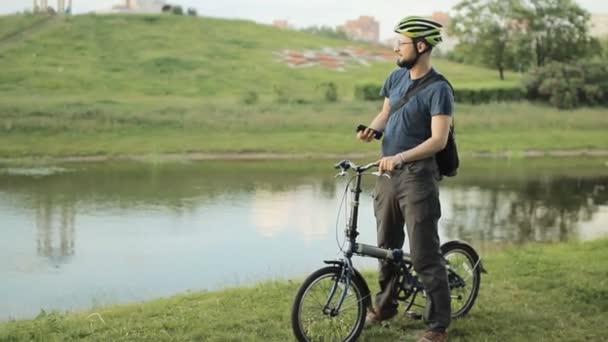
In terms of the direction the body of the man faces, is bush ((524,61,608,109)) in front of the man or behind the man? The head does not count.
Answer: behind

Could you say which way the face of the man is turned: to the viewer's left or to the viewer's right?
to the viewer's left

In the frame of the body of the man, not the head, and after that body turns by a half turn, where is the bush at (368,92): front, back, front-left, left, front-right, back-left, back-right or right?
front-left

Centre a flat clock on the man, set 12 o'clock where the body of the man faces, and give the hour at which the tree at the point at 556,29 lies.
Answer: The tree is roughly at 5 o'clock from the man.

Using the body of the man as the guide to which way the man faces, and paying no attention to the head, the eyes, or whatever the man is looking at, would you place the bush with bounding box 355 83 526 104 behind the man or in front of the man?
behind

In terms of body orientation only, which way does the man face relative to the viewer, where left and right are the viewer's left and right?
facing the viewer and to the left of the viewer

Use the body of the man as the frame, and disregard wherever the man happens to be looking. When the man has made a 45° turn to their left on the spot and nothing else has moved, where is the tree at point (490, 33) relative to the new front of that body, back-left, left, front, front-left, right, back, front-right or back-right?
back
